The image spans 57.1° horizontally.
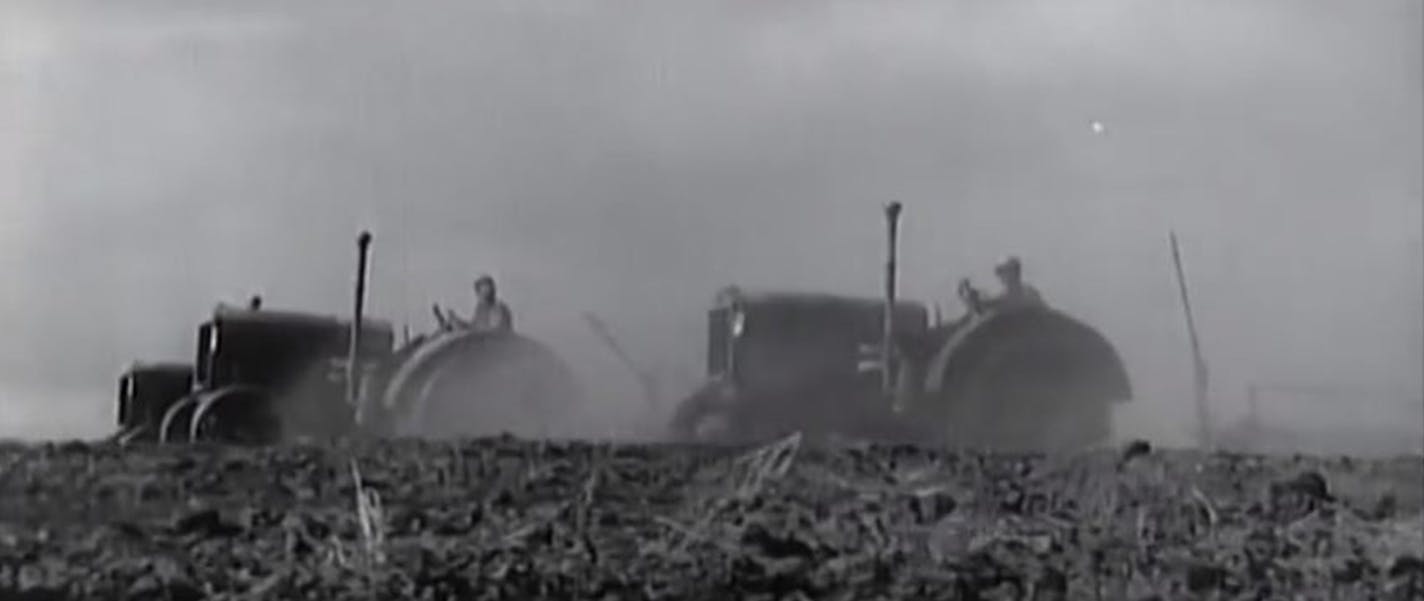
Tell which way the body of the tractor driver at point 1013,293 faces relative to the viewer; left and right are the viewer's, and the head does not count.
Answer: facing to the left of the viewer

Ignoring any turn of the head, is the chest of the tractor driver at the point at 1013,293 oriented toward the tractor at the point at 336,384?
yes

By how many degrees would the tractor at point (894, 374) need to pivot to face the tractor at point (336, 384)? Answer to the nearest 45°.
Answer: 0° — it already faces it

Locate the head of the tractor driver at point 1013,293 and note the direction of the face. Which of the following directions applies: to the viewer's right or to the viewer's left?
to the viewer's left

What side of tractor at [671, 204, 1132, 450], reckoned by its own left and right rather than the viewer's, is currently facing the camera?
left
